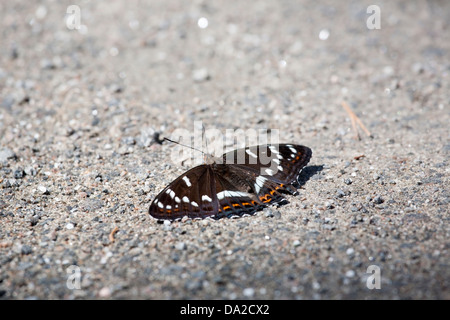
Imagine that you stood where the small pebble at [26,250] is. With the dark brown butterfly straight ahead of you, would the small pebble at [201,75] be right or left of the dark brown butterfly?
left

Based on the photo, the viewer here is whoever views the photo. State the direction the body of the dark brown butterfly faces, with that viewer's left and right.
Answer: facing away from the viewer and to the left of the viewer

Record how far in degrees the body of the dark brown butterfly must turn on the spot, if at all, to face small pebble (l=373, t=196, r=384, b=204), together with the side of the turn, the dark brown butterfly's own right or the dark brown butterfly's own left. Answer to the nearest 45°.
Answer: approximately 135° to the dark brown butterfly's own right

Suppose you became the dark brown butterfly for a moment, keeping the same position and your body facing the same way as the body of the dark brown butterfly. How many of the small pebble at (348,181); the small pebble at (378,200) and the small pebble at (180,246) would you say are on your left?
1

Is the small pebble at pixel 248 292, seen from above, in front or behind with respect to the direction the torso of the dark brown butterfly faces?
behind

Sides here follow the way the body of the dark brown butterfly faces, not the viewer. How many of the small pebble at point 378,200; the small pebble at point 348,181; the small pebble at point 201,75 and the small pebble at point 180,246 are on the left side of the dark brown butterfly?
1

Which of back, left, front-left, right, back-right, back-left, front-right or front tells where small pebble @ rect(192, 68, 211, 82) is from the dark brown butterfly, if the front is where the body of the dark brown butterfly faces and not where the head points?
front-right

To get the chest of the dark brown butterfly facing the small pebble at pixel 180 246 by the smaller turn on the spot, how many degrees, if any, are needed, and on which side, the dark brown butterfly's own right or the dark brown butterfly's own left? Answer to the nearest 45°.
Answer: approximately 90° to the dark brown butterfly's own left

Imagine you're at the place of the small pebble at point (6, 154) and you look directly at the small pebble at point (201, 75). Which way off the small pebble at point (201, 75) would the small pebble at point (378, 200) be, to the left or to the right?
right

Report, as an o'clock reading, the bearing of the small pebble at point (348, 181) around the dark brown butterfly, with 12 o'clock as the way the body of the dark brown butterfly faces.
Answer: The small pebble is roughly at 4 o'clock from the dark brown butterfly.

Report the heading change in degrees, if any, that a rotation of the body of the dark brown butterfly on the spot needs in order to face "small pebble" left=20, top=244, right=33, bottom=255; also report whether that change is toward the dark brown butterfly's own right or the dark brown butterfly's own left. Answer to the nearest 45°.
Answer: approximately 45° to the dark brown butterfly's own left

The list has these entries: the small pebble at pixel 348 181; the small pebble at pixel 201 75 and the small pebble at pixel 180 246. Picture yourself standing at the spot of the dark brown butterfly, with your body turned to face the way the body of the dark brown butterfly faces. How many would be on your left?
1
